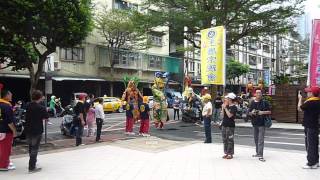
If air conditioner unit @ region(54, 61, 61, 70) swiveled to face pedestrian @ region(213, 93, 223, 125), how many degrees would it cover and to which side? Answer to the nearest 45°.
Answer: approximately 45° to its left

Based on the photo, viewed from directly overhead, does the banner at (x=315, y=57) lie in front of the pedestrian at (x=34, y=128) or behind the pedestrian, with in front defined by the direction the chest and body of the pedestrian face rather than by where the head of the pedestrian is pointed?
in front

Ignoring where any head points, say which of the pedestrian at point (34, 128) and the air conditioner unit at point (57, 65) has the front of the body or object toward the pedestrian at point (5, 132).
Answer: the air conditioner unit

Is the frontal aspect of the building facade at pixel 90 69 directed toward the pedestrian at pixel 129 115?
yes

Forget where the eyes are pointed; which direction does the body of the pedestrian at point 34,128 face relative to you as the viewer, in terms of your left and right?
facing away from the viewer and to the right of the viewer

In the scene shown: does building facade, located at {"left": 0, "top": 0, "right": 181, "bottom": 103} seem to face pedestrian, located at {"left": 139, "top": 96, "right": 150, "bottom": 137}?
yes

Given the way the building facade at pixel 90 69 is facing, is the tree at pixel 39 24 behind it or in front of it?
in front

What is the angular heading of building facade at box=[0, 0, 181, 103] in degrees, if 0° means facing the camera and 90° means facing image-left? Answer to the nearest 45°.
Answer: approximately 0°
